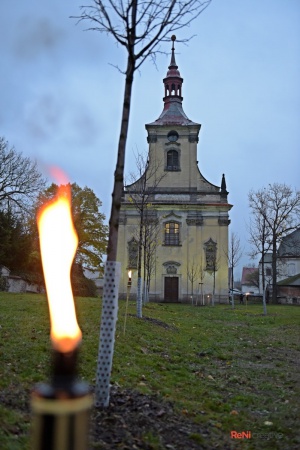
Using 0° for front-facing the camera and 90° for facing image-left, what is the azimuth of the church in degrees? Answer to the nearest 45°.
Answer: approximately 0°

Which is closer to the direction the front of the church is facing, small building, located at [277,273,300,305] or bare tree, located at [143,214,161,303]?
the bare tree

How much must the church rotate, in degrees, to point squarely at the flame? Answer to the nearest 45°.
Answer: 0° — it already faces it

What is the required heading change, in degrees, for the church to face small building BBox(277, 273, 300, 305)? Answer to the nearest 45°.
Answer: approximately 135° to its left

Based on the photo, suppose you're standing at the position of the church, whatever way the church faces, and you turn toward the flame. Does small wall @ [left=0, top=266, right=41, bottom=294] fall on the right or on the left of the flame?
right

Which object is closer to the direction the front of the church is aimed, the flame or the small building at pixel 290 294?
the flame

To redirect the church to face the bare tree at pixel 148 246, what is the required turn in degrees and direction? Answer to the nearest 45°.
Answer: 0° — it already faces it
